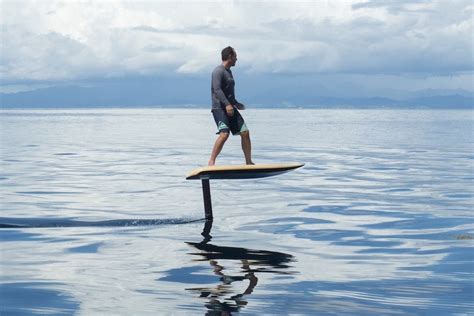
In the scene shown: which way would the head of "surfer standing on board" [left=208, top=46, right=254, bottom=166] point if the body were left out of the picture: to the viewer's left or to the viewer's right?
to the viewer's right

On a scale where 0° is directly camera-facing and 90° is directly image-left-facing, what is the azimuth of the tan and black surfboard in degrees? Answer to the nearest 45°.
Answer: approximately 270°
